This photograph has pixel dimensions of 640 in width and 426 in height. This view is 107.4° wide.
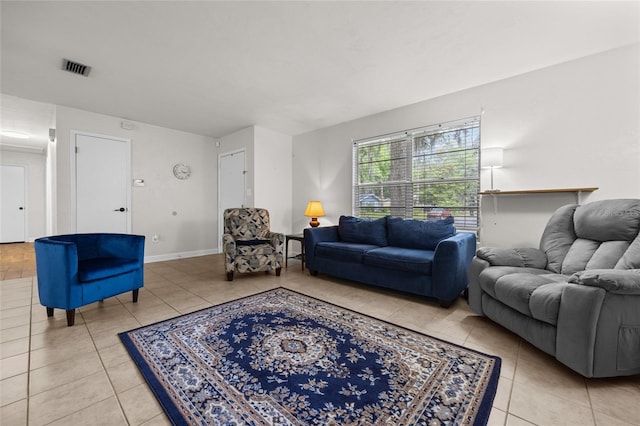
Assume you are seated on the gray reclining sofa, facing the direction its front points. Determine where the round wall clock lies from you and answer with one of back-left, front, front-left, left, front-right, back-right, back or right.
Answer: front-right

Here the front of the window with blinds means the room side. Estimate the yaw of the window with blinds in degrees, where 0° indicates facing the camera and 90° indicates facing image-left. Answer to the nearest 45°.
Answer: approximately 45°

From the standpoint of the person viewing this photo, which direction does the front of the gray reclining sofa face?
facing the viewer and to the left of the viewer

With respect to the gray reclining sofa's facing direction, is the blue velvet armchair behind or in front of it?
in front

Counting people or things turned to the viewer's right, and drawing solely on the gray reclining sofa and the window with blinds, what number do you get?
0

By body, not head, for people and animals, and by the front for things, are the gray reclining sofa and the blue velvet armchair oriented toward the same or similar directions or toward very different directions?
very different directions

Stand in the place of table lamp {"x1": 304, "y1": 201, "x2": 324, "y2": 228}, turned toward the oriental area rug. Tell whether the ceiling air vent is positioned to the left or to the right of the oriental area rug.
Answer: right

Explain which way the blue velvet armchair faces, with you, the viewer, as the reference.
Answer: facing the viewer and to the right of the viewer

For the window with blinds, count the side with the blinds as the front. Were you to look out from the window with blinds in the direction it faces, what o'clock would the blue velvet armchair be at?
The blue velvet armchair is roughly at 12 o'clock from the window with blinds.

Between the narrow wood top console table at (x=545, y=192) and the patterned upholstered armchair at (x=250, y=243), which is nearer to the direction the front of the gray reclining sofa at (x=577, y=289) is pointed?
the patterned upholstered armchair
